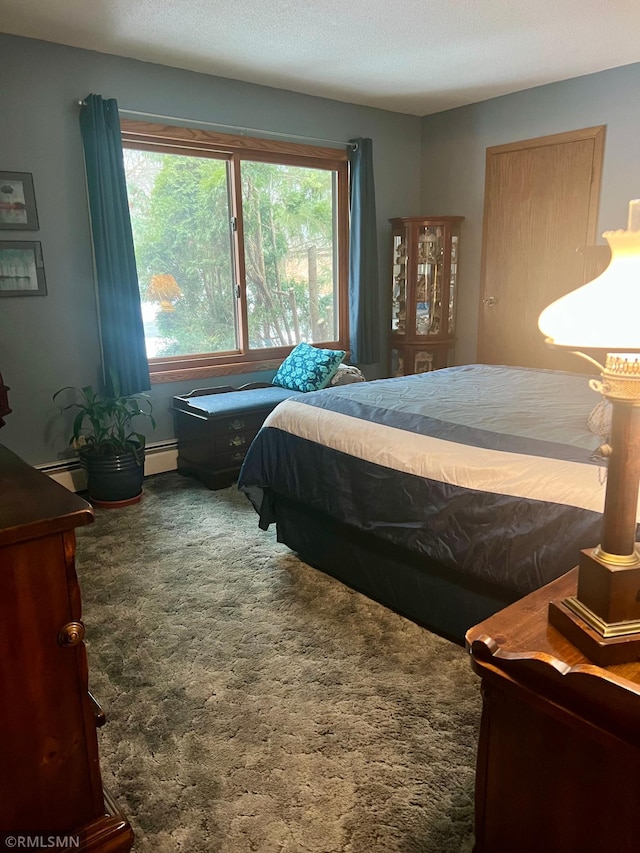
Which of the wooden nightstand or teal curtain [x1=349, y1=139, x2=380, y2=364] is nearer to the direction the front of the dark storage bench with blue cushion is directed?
the wooden nightstand

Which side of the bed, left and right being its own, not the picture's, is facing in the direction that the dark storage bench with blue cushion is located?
right

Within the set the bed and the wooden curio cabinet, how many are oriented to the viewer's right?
0

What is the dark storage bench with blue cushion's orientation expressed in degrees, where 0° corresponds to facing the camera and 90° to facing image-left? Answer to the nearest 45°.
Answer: approximately 315°

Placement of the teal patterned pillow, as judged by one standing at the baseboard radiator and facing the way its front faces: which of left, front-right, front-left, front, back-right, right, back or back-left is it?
front-left

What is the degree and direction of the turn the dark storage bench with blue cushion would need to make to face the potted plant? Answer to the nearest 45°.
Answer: approximately 135° to its right

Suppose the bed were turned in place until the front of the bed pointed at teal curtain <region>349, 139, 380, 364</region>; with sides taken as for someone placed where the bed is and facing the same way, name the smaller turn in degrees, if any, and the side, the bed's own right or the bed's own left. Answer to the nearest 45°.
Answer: approximately 45° to the bed's own right

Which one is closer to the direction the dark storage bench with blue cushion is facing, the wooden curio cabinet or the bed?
the bed

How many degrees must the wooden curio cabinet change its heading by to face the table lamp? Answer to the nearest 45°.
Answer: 0° — it already faces it

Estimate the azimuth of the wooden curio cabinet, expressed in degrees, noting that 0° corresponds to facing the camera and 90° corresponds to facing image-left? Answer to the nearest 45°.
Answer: approximately 0°

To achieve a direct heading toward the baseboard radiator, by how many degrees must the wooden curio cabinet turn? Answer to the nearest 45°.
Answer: approximately 45° to its right

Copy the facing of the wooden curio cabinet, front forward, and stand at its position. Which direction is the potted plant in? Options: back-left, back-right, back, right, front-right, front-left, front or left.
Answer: front-right

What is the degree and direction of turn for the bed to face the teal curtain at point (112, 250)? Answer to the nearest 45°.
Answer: approximately 90° to its right
